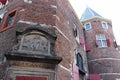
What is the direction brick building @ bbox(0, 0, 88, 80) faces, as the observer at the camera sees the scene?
facing the viewer

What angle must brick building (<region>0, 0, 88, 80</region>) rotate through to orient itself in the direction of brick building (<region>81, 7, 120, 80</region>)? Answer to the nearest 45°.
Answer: approximately 135° to its left
